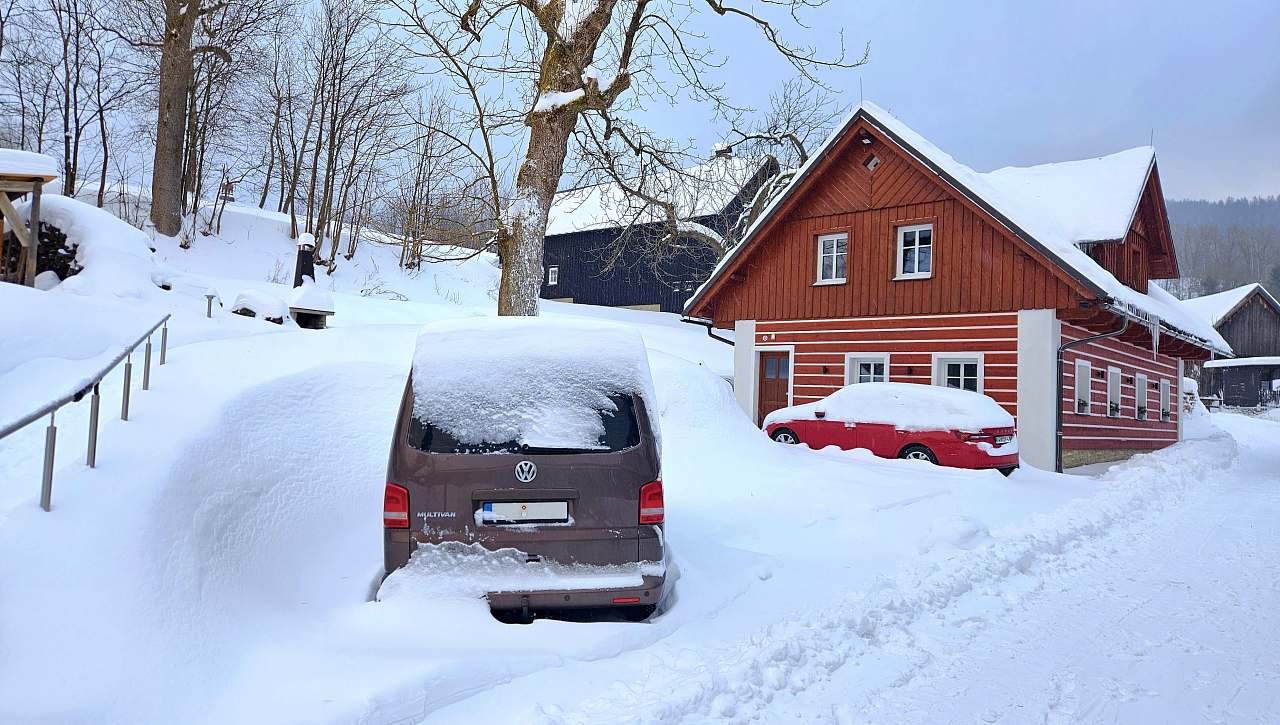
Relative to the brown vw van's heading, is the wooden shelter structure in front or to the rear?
in front

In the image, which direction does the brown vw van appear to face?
away from the camera

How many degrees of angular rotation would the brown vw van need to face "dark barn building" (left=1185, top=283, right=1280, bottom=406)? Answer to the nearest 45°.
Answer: approximately 45° to its right

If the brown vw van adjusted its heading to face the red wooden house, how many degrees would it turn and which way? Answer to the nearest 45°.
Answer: approximately 45° to its right

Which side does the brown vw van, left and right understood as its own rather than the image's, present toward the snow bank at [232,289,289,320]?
front

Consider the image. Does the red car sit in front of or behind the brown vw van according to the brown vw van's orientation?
in front

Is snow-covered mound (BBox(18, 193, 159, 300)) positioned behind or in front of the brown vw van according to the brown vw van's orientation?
in front
